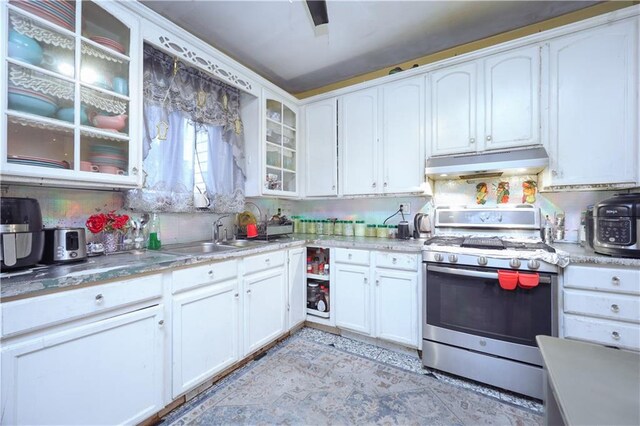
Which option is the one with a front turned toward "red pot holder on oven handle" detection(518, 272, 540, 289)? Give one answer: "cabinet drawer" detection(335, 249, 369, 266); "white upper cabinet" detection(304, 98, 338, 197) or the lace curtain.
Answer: the lace curtain

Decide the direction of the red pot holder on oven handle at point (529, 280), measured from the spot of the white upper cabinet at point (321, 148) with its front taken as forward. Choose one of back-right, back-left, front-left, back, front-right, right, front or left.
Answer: left

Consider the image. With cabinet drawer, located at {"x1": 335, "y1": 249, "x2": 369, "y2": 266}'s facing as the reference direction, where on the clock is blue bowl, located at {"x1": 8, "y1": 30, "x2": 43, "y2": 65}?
The blue bowl is roughly at 12 o'clock from the cabinet drawer.

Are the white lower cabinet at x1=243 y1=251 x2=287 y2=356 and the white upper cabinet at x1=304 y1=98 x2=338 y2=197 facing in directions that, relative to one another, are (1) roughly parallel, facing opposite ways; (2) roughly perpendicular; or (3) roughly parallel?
roughly perpendicular

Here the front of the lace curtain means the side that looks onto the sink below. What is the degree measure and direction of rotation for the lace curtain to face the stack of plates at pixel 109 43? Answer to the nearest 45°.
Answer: approximately 90° to its right

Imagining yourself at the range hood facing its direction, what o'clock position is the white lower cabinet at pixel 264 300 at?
The white lower cabinet is roughly at 2 o'clock from the range hood.

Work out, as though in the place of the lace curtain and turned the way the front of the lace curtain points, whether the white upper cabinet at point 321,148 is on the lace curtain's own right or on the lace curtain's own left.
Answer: on the lace curtain's own left

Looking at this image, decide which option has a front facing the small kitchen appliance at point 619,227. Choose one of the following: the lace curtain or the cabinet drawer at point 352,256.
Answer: the lace curtain

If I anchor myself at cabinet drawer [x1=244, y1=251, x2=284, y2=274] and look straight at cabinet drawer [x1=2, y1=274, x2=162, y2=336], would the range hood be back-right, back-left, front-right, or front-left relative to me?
back-left

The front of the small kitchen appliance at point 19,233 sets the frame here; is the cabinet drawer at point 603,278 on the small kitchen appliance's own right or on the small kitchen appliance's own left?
on the small kitchen appliance's own left
